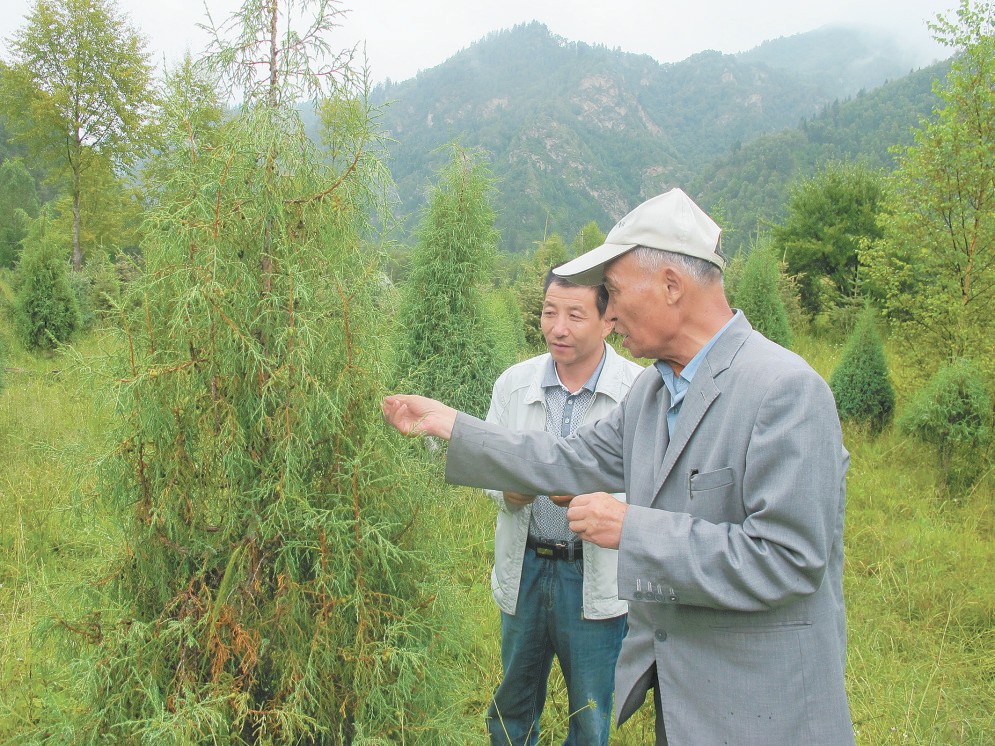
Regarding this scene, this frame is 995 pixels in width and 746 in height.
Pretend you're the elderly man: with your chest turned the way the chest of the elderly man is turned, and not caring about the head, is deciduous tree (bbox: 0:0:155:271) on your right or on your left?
on your right

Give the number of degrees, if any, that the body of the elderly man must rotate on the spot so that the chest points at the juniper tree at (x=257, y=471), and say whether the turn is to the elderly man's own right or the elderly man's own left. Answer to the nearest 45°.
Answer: approximately 45° to the elderly man's own right

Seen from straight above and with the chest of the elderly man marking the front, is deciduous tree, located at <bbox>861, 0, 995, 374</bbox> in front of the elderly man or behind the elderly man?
behind

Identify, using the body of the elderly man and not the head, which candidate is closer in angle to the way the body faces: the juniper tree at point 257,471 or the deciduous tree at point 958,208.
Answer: the juniper tree

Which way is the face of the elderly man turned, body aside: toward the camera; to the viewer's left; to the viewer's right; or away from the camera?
to the viewer's left

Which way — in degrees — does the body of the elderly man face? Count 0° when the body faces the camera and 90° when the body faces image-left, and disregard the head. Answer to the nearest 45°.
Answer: approximately 45°

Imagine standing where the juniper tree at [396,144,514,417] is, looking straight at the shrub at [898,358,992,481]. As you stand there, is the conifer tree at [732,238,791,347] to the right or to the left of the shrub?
left

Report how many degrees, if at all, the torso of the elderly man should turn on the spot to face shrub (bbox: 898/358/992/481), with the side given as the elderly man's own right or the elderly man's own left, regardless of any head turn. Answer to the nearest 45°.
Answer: approximately 180°
